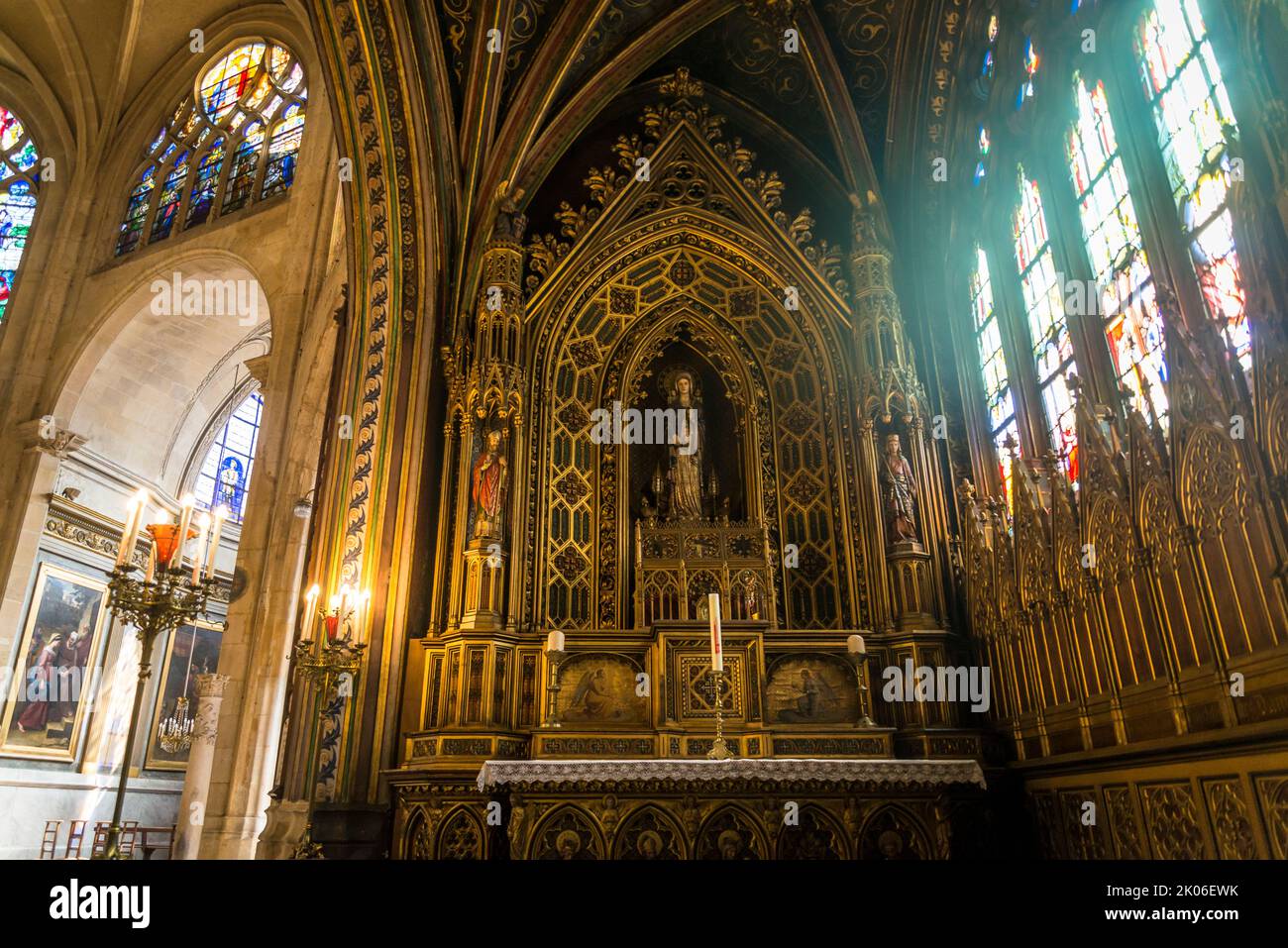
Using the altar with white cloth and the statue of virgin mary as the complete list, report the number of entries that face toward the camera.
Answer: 2

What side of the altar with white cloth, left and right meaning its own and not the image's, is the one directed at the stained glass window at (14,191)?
right

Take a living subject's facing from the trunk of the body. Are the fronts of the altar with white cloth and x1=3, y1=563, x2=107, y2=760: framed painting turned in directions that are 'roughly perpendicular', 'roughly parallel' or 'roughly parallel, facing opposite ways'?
roughly perpendicular

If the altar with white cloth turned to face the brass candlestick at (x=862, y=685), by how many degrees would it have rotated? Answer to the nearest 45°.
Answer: approximately 135° to its left

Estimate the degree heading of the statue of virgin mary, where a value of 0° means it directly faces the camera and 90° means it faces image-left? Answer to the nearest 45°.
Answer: approximately 0°

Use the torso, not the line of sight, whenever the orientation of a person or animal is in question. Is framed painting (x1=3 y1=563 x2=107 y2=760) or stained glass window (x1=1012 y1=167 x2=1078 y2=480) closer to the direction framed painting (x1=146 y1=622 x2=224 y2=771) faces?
the stained glass window

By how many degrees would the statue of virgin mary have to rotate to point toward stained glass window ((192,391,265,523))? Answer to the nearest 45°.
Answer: approximately 135° to its right

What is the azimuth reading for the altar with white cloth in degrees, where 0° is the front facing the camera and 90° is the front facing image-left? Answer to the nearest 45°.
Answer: approximately 0°

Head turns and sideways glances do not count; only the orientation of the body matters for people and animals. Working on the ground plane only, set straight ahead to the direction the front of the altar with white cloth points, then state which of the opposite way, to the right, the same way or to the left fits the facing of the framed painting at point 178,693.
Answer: to the left

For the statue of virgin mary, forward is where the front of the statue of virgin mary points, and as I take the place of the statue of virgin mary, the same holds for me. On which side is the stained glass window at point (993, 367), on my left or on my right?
on my left
